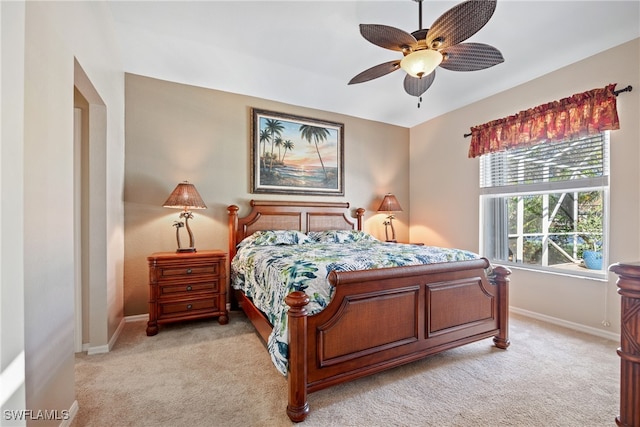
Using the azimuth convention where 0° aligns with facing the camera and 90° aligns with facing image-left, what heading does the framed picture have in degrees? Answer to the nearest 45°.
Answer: approximately 315°

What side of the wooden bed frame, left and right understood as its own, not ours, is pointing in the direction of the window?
left

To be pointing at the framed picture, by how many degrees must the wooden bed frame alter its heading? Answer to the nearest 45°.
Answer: approximately 180°

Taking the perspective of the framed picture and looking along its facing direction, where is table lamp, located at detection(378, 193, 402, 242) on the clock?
The table lamp is roughly at 10 o'clock from the framed picture.

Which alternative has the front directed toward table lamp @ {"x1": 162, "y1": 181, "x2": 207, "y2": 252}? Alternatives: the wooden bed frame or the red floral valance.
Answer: the red floral valance

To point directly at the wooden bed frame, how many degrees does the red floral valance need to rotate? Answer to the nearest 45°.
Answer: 0° — it already faces it

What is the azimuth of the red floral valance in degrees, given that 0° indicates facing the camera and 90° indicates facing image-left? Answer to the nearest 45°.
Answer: approximately 45°
